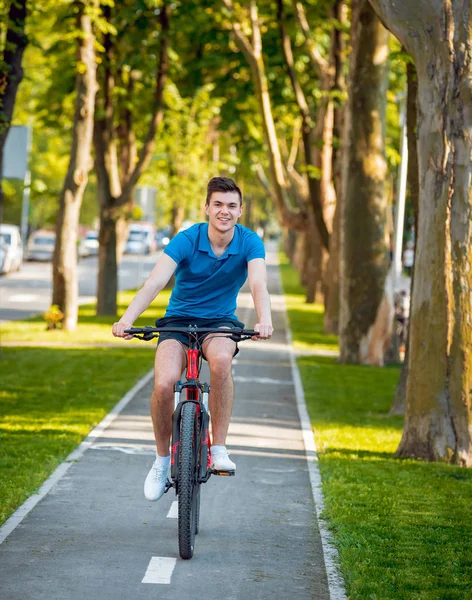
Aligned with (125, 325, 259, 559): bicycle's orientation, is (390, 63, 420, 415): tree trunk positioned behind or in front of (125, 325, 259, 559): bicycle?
behind

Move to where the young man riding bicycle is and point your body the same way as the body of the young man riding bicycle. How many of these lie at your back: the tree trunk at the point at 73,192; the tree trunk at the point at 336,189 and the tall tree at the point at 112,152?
3

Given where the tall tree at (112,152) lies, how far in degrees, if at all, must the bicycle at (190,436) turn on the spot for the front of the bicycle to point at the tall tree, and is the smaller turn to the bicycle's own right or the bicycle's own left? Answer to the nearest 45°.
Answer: approximately 180°

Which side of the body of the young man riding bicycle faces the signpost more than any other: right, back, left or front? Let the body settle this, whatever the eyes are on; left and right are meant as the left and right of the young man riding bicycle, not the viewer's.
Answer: back

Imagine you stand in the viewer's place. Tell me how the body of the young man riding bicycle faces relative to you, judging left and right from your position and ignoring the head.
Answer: facing the viewer

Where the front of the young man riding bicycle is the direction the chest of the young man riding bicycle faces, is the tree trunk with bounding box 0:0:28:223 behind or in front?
behind

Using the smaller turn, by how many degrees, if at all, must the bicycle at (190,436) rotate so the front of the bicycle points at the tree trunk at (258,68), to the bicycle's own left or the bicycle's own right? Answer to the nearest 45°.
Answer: approximately 180°

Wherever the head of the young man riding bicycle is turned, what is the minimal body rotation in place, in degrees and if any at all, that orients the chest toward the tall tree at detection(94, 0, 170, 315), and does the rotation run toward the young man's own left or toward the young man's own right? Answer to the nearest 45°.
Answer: approximately 180°

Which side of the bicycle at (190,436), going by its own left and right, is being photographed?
front

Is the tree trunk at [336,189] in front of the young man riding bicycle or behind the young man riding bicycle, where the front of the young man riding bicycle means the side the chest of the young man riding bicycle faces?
behind

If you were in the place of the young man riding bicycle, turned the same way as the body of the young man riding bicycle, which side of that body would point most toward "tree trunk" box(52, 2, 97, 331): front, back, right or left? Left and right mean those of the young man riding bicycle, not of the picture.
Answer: back
